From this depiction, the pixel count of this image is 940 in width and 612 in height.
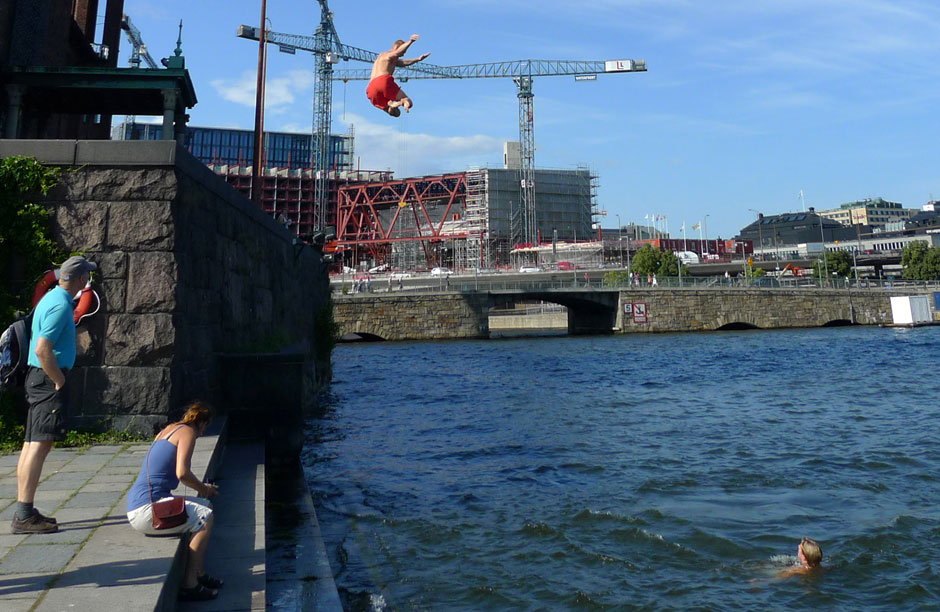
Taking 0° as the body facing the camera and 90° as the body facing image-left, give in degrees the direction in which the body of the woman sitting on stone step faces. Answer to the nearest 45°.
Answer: approximately 270°

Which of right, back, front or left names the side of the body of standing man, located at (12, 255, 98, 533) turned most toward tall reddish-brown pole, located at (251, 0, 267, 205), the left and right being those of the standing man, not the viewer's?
left

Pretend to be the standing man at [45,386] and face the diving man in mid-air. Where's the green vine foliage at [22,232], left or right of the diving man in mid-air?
left

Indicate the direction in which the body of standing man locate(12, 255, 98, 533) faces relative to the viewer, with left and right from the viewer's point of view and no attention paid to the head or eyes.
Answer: facing to the right of the viewer

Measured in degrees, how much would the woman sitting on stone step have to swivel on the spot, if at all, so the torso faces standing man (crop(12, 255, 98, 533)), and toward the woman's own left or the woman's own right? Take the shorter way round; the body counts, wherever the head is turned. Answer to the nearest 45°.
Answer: approximately 135° to the woman's own left

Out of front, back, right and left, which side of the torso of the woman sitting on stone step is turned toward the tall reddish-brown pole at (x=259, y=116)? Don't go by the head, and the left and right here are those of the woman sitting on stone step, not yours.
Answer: left

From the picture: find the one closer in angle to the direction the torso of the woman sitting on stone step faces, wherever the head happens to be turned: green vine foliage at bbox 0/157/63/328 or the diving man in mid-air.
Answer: the diving man in mid-air

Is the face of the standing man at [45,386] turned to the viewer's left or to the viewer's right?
to the viewer's right

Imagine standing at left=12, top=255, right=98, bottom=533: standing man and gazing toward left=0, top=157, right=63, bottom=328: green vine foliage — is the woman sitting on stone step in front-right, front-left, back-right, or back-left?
back-right

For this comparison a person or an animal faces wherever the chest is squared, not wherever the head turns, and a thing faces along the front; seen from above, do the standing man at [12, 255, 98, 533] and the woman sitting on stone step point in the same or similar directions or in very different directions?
same or similar directions

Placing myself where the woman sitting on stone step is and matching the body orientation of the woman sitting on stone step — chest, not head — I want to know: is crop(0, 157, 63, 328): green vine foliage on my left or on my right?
on my left

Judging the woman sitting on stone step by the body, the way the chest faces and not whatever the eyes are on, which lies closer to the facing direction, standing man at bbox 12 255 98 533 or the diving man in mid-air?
the diving man in mid-air

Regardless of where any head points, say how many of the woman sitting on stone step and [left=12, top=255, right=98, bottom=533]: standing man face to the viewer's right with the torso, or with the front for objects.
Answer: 2

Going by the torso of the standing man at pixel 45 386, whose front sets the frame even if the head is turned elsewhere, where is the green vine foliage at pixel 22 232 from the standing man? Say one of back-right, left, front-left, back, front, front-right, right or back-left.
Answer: left

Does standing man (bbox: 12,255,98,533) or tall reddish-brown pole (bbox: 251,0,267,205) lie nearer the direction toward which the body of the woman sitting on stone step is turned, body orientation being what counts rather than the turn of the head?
the tall reddish-brown pole
